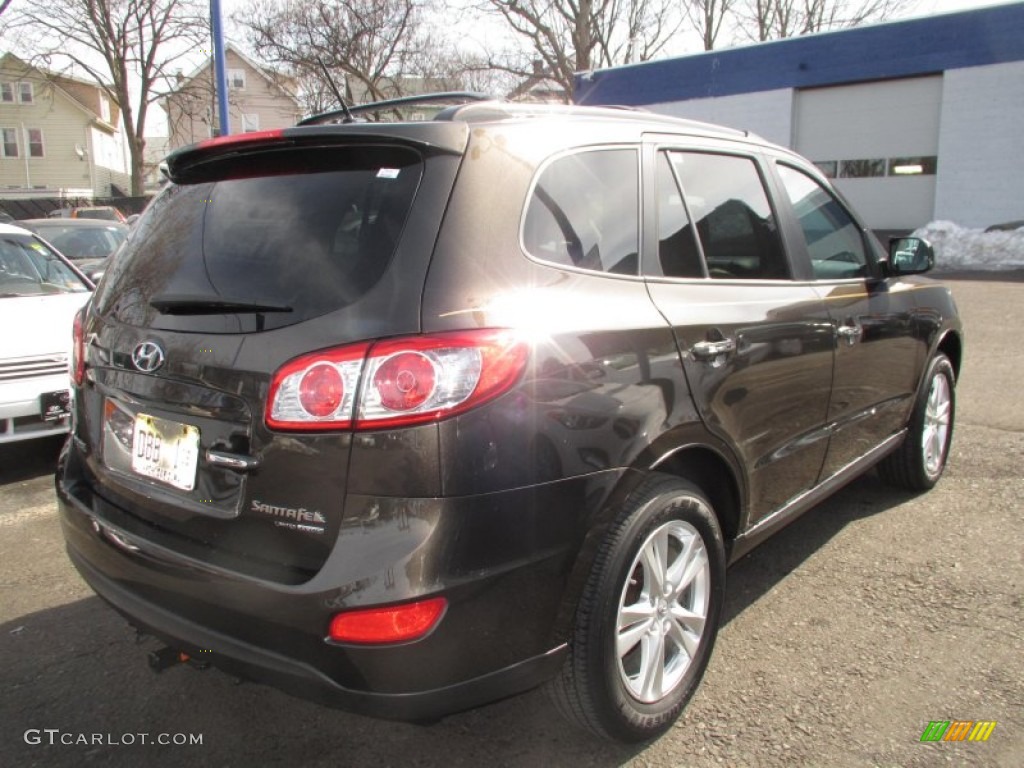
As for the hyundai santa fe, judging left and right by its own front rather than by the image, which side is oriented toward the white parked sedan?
left

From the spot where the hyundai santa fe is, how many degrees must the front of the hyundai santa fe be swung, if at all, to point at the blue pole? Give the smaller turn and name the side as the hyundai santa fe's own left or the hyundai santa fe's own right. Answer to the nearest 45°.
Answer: approximately 45° to the hyundai santa fe's own left

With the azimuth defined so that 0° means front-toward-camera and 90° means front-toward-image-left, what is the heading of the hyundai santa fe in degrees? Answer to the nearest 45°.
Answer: approximately 225°

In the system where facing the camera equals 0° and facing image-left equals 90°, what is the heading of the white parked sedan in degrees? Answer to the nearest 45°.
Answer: approximately 315°

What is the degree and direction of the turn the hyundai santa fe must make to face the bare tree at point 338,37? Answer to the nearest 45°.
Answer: approximately 45° to its left

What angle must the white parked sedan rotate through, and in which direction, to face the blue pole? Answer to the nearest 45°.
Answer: approximately 135° to its left

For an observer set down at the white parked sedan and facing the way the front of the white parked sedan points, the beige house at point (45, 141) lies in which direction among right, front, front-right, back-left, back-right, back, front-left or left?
back-left

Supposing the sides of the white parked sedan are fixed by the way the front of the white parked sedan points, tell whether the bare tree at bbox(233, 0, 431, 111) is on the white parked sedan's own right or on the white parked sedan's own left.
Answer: on the white parked sedan's own left

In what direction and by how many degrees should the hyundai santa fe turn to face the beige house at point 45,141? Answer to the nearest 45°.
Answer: approximately 90° to its left

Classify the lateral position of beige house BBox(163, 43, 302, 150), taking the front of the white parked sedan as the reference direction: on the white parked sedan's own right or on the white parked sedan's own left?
on the white parked sedan's own left
